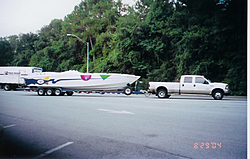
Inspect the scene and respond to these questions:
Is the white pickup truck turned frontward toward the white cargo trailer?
no

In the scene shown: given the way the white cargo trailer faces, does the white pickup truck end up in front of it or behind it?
in front

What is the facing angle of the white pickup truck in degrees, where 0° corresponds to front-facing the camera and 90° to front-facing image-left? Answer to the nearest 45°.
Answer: approximately 270°

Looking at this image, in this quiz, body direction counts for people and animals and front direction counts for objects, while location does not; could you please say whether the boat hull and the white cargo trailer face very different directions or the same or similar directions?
same or similar directions

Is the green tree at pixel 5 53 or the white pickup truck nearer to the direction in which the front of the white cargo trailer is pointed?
the white pickup truck

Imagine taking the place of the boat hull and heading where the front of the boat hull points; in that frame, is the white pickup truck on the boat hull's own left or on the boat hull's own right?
on the boat hull's own right

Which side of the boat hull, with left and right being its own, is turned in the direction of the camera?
right

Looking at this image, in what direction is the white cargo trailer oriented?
to the viewer's right

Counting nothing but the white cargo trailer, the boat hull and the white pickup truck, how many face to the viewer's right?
3
